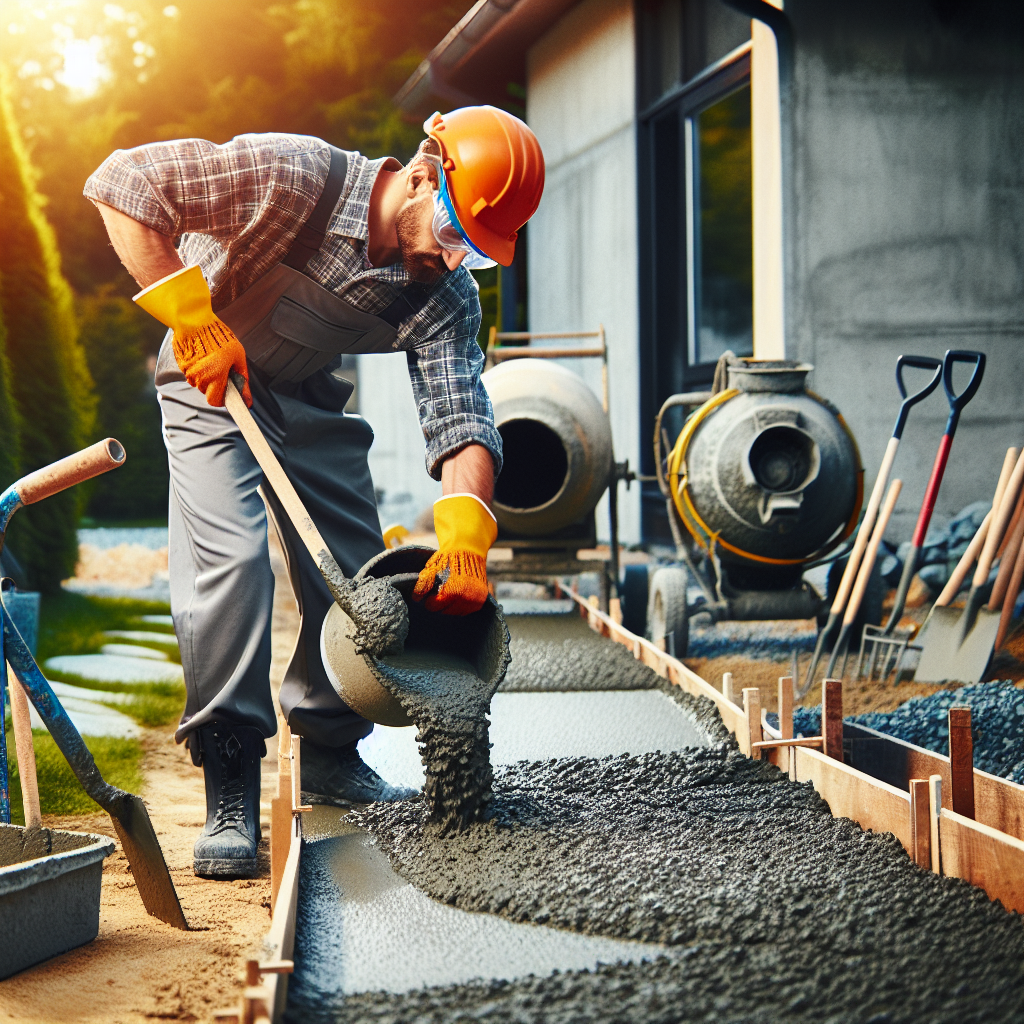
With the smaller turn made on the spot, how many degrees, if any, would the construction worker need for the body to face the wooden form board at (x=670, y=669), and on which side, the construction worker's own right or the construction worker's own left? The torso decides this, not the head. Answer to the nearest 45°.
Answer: approximately 90° to the construction worker's own left

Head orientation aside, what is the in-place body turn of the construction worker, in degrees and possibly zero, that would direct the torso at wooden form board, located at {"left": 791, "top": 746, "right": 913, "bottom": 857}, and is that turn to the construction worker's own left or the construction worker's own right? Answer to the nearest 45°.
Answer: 0° — they already face it

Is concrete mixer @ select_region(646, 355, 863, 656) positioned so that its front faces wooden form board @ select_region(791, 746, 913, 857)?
yes

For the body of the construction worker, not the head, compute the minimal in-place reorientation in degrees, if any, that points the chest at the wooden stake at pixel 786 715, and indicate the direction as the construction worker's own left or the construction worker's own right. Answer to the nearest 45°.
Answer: approximately 45° to the construction worker's own left

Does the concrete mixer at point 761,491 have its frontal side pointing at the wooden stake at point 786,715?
yes

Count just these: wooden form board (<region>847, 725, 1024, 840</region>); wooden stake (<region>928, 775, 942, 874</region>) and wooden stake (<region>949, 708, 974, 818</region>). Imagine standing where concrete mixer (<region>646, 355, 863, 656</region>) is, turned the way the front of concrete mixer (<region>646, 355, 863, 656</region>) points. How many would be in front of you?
3

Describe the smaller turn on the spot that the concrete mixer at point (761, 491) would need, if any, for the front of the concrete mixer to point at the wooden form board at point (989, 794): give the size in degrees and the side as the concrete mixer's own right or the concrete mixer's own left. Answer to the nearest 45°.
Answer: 0° — it already faces it

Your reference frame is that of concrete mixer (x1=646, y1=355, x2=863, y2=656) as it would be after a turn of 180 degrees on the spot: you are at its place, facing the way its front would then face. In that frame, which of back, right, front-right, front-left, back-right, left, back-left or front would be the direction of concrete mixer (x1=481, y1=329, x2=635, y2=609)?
front-left

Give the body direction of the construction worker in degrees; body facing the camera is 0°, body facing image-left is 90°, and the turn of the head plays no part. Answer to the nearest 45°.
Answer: approximately 315°

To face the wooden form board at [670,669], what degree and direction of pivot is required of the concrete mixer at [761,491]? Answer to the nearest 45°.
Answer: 0° — it already faces it

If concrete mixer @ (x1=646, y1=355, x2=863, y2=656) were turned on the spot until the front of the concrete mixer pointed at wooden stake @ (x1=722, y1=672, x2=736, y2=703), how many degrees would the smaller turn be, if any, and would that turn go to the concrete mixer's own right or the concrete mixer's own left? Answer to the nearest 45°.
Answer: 0° — it already faces it
